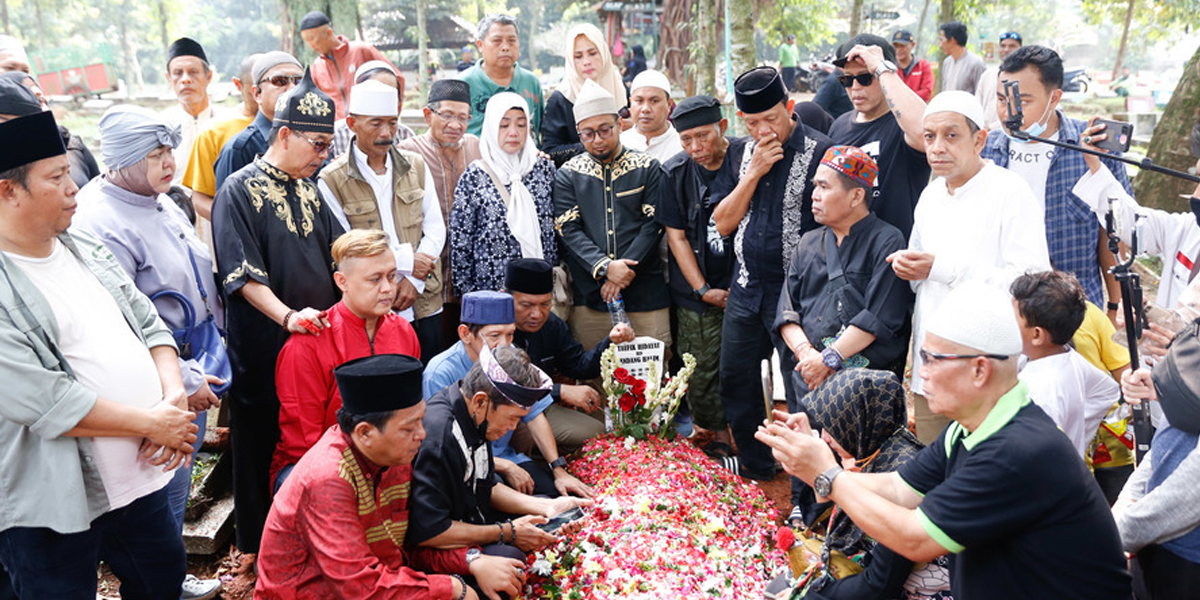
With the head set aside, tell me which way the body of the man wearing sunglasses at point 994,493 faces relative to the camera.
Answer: to the viewer's left

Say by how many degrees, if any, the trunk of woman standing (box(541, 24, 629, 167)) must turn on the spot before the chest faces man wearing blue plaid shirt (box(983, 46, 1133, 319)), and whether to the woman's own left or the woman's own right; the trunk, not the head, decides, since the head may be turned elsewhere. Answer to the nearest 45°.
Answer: approximately 45° to the woman's own left

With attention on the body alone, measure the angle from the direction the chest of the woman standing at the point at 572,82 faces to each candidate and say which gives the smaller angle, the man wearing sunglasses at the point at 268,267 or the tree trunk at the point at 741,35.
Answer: the man wearing sunglasses

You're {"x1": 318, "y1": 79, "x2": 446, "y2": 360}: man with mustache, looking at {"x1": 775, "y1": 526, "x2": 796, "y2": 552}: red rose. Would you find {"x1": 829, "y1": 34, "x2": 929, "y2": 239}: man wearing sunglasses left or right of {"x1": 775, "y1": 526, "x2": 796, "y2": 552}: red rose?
left

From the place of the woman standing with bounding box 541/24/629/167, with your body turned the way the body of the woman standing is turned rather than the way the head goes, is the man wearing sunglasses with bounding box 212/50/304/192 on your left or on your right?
on your right

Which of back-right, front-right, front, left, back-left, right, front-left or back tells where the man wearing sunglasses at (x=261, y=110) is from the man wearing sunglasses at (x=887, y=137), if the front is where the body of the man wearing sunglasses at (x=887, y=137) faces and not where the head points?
front-right

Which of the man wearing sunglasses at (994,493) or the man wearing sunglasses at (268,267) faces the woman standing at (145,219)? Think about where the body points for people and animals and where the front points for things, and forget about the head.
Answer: the man wearing sunglasses at (994,493)

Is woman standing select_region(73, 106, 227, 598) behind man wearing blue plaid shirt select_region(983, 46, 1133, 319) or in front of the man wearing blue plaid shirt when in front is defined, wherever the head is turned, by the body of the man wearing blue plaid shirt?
in front

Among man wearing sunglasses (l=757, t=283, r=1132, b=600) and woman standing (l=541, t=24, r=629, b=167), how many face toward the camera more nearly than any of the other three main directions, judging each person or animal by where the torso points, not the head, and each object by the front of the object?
1

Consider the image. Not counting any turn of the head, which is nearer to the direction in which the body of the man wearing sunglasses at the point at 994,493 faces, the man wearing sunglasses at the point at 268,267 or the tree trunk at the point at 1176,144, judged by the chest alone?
the man wearing sunglasses

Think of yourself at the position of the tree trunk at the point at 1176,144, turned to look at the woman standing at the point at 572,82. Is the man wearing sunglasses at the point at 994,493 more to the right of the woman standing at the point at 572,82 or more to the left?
left

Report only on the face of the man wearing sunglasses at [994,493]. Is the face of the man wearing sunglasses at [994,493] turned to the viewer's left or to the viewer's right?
to the viewer's left

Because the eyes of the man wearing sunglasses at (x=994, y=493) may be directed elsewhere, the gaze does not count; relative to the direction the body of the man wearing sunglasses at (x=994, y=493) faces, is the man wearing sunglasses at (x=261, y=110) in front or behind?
in front

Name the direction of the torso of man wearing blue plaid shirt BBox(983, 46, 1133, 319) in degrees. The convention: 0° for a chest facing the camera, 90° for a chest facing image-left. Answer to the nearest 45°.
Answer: approximately 45°

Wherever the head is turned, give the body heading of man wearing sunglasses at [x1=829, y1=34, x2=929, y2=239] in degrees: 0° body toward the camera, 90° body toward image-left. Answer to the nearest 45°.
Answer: approximately 45°
